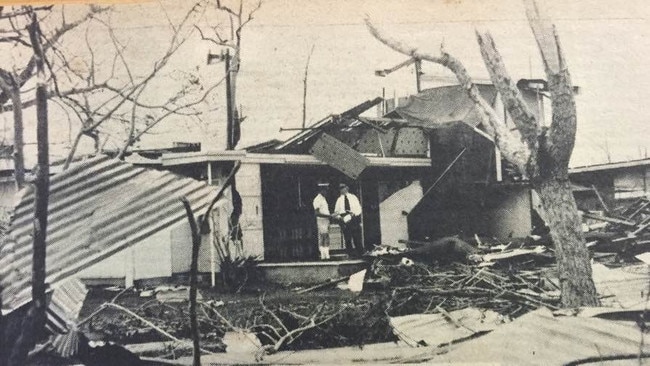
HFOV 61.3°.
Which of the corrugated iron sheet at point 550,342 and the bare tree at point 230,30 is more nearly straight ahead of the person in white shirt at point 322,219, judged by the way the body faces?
the corrugated iron sheet

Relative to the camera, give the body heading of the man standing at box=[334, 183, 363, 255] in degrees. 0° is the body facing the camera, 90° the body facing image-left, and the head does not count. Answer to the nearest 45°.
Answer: approximately 0°

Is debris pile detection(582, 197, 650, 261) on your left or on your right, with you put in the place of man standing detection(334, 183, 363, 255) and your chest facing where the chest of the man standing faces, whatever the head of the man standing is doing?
on your left

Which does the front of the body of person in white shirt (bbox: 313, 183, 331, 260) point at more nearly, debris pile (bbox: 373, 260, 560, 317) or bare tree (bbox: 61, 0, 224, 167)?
the debris pile

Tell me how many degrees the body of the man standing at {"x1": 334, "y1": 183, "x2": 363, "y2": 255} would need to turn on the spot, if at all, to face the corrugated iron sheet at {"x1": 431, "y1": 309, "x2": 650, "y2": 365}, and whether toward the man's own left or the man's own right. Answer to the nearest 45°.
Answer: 0° — they already face it

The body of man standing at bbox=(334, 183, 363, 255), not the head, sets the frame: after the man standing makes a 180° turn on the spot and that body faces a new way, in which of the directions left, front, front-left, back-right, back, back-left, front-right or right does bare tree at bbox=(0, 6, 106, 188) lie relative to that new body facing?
back-left

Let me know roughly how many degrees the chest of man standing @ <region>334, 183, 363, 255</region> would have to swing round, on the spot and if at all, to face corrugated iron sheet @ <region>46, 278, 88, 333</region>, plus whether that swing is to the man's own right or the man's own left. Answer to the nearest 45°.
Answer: approximately 45° to the man's own right

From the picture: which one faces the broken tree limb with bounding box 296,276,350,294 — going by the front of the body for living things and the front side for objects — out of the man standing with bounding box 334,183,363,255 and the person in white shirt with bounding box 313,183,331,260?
the man standing

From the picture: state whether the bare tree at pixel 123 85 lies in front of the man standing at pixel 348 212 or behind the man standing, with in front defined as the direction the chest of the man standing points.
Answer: in front
